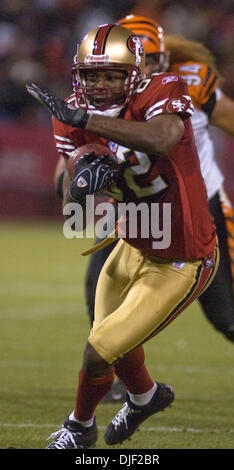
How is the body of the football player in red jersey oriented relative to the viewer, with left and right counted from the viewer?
facing the viewer and to the left of the viewer
